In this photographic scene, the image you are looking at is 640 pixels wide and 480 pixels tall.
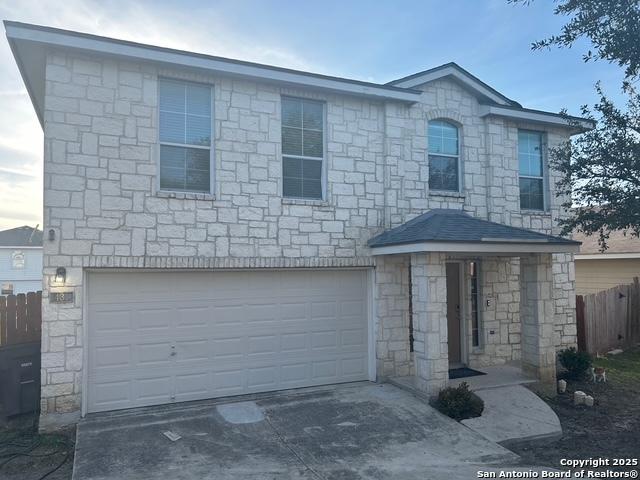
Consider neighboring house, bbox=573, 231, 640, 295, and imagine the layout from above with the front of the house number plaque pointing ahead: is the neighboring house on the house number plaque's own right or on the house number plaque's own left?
on the house number plaque's own left

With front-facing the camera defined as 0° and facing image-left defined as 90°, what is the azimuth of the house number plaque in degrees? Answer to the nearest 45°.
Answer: approximately 0°

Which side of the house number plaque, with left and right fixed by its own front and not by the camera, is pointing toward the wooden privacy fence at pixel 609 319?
left

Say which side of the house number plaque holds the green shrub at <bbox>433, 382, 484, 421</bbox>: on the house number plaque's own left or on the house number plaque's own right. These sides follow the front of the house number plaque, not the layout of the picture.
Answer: on the house number plaque's own left

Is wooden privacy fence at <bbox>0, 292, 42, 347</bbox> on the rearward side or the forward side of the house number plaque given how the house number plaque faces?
on the rearward side

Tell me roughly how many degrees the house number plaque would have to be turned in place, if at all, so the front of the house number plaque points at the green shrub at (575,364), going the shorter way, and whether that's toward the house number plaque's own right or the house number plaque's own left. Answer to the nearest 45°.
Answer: approximately 90° to the house number plaque's own left

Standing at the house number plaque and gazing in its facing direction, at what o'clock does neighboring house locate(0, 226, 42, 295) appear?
The neighboring house is roughly at 6 o'clock from the house number plaque.

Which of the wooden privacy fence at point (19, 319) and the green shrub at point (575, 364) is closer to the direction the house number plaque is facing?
the green shrub
